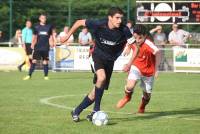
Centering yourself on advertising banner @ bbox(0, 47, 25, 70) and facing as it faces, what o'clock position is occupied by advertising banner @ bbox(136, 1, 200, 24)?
advertising banner @ bbox(136, 1, 200, 24) is roughly at 9 o'clock from advertising banner @ bbox(0, 47, 25, 70).

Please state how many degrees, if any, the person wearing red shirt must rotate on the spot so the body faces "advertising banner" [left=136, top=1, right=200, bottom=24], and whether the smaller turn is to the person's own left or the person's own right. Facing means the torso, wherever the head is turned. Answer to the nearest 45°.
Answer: approximately 135° to the person's own right

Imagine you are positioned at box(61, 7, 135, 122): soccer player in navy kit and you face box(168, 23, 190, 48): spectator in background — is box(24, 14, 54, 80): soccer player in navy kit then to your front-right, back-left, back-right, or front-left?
front-left

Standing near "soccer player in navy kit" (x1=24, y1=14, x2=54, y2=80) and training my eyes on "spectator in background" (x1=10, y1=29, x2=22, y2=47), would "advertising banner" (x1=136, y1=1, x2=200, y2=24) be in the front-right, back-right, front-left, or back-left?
front-right

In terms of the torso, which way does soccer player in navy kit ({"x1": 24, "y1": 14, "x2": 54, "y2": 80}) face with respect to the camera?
toward the camera

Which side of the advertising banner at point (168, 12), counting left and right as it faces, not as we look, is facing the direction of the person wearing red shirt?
front

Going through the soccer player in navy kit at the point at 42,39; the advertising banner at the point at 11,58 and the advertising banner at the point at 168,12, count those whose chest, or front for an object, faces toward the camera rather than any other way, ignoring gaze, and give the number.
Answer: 3

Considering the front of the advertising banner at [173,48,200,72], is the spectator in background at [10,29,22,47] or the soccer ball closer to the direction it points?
the soccer ball

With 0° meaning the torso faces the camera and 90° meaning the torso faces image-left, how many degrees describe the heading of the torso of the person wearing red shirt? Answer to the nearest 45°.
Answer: approximately 45°

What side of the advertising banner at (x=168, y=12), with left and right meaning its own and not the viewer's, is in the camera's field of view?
front

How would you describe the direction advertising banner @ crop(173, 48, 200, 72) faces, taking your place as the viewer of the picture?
facing the viewer

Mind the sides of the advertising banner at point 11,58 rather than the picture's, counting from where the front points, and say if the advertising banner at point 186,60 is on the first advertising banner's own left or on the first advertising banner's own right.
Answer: on the first advertising banner's own left

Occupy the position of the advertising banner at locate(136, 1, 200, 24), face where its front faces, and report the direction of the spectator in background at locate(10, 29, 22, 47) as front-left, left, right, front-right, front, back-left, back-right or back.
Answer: right
